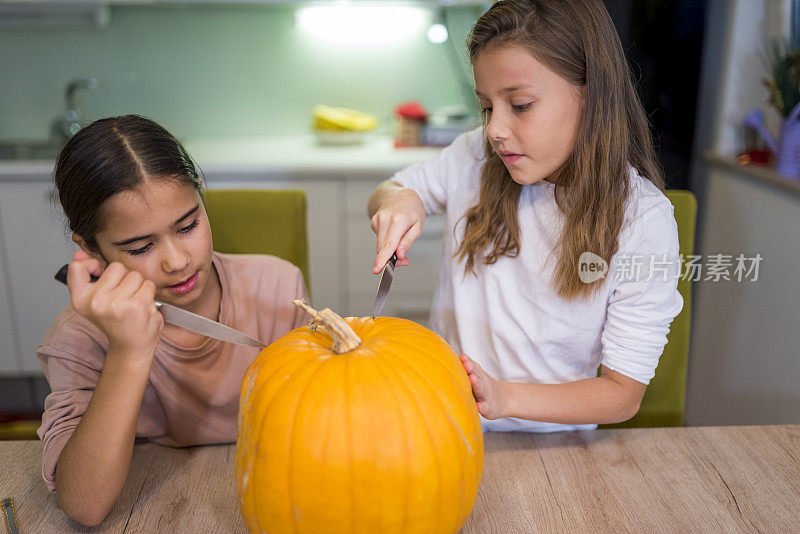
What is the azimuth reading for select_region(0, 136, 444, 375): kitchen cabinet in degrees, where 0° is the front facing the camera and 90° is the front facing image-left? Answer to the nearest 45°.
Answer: approximately 0°

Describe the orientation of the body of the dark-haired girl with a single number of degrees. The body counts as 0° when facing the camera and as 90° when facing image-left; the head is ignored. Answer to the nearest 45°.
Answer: approximately 315°

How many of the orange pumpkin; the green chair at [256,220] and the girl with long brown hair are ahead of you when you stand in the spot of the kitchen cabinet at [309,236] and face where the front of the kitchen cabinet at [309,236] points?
3

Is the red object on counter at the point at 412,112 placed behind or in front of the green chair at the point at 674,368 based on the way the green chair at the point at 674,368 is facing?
behind

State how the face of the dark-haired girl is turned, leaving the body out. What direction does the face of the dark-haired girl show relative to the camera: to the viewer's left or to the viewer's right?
to the viewer's right

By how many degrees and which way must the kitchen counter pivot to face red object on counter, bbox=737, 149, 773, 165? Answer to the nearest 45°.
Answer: approximately 45° to its left
